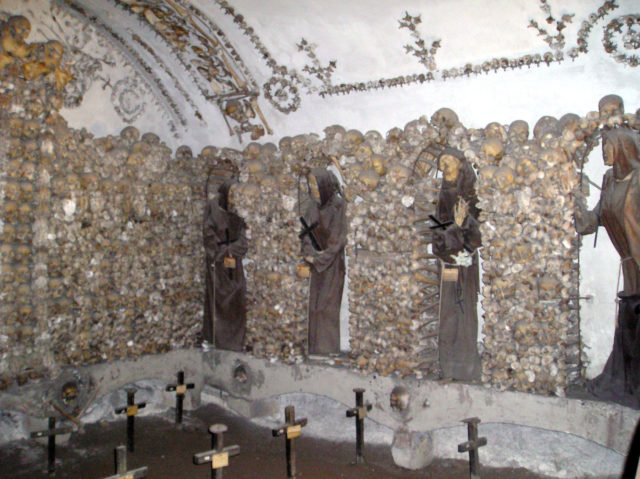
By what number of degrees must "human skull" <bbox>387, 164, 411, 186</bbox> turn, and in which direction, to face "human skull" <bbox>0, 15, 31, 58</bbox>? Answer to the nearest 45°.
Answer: approximately 45° to its right

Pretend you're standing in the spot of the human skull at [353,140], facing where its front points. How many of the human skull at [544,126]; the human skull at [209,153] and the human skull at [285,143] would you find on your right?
2

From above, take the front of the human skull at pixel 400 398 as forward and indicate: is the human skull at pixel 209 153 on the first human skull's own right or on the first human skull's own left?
on the first human skull's own right

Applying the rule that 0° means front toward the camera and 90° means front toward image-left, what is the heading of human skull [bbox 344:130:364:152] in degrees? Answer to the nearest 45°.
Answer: approximately 45°

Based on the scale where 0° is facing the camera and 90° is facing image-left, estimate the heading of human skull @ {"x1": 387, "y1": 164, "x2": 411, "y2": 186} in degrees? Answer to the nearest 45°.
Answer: approximately 45°

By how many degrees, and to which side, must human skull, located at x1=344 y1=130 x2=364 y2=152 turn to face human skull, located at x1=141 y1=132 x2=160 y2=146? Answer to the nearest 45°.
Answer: approximately 45° to its right

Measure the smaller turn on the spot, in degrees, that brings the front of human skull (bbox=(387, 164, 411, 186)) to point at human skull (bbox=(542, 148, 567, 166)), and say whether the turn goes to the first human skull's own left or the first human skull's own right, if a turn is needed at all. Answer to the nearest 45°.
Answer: approximately 90° to the first human skull's own left

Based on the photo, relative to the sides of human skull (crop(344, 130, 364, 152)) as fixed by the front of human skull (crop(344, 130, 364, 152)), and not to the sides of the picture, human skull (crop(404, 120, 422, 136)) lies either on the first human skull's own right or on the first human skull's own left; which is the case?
on the first human skull's own left

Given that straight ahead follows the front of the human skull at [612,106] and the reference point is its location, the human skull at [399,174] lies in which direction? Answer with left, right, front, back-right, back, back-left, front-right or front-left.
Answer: front-right

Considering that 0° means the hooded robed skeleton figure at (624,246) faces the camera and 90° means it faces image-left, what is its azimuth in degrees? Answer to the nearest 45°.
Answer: approximately 90°
